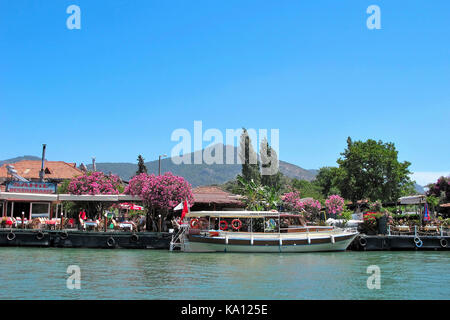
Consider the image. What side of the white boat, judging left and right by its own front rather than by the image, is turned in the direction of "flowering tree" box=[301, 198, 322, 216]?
left

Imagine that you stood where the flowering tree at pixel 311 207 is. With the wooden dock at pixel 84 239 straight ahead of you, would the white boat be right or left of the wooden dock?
left

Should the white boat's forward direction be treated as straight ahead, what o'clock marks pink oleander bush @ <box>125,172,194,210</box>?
The pink oleander bush is roughly at 7 o'clock from the white boat.

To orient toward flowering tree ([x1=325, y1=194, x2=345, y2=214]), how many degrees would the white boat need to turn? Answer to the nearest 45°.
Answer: approximately 45° to its left

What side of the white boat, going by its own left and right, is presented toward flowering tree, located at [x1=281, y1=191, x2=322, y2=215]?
left

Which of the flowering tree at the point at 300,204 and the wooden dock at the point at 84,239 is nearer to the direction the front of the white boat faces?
the flowering tree

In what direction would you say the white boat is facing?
to the viewer's right

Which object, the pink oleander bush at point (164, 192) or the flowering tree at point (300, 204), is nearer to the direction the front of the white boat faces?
the flowering tree

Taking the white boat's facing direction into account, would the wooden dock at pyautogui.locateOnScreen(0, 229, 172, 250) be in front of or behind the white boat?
behind

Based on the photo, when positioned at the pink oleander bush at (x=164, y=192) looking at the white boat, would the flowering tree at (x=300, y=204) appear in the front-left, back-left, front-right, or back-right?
front-left

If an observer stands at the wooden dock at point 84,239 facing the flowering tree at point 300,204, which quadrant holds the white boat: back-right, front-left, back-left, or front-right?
front-right
